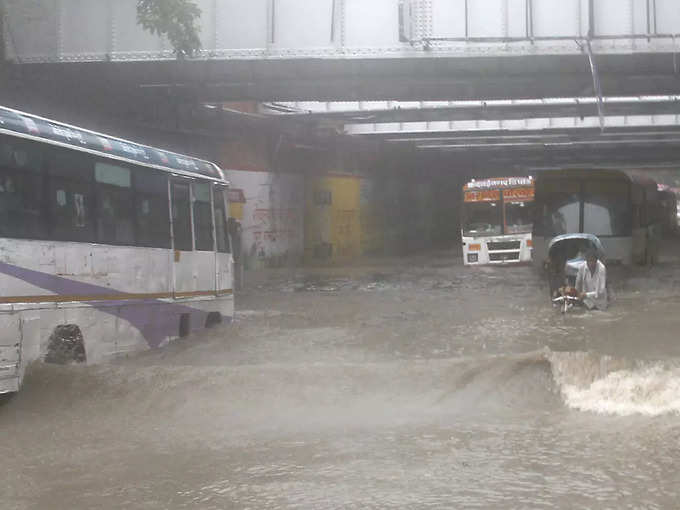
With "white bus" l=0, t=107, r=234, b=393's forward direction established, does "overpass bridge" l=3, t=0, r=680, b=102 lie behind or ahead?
ahead

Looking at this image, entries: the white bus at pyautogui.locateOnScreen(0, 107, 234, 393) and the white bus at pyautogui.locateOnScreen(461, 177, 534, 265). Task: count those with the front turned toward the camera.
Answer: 1

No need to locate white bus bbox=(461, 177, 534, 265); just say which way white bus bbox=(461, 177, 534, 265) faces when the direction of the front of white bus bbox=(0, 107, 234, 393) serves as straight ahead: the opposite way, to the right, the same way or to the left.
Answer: the opposite way

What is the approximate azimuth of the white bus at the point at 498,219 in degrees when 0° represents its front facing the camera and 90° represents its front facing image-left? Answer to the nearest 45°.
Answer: approximately 0°

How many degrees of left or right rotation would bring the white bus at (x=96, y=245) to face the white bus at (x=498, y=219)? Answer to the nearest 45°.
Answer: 0° — it already faces it

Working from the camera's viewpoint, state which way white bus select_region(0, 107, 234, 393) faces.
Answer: facing away from the viewer and to the right of the viewer

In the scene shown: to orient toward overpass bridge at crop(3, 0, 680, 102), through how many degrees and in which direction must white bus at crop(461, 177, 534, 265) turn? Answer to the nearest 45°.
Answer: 0° — it already faces it

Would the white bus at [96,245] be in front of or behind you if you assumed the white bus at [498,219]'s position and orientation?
in front
